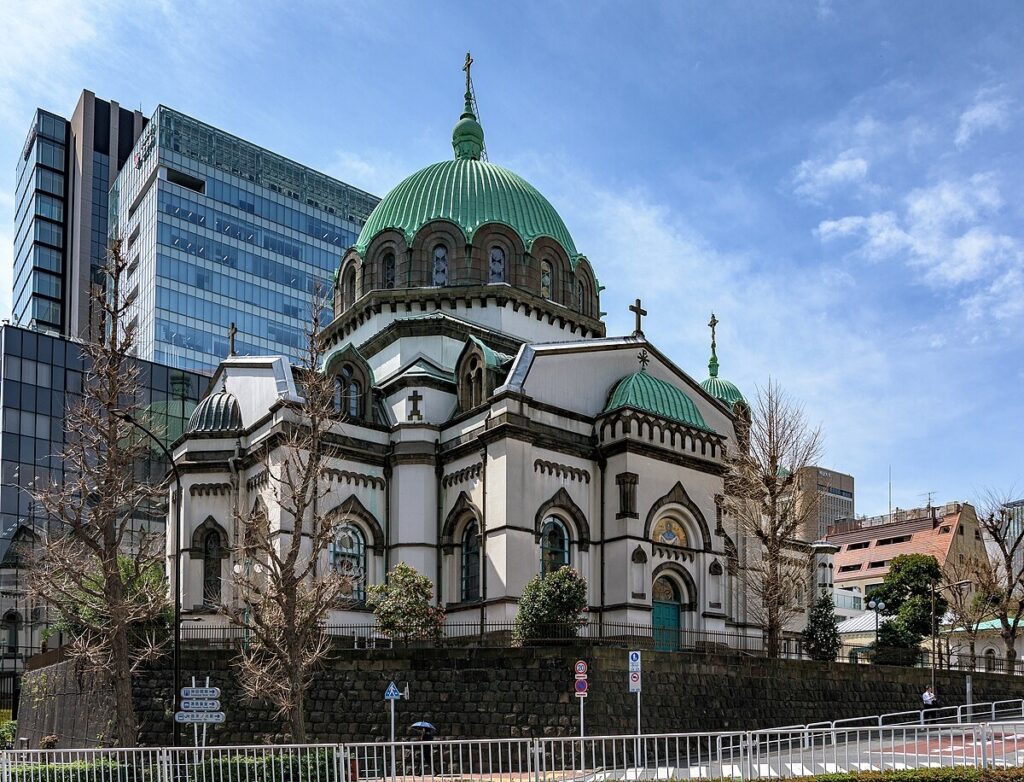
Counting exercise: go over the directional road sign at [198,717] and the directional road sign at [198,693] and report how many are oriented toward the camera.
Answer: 2

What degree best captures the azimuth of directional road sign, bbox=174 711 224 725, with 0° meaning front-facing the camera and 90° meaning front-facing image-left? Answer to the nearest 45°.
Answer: approximately 0°

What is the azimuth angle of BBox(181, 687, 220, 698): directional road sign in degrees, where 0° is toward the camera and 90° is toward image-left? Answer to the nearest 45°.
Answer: approximately 0°

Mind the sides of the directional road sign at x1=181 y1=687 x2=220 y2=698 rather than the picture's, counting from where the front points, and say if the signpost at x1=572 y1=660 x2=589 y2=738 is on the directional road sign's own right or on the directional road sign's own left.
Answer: on the directional road sign's own left
